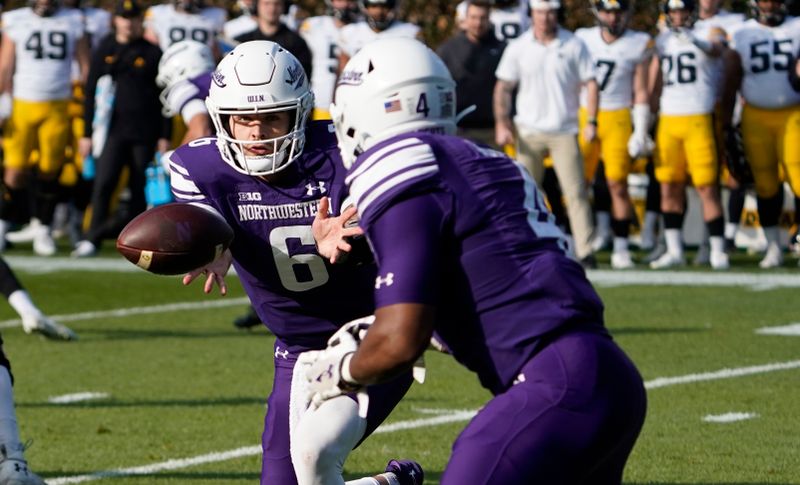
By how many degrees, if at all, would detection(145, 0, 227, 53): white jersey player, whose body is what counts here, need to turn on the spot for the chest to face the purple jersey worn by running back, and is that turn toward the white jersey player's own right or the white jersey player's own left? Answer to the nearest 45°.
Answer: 0° — they already face them

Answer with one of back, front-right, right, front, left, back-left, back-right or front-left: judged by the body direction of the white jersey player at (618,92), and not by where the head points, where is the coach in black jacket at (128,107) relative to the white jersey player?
front-right

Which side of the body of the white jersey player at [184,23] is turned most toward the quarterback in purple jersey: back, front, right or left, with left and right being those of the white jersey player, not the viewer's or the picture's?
front

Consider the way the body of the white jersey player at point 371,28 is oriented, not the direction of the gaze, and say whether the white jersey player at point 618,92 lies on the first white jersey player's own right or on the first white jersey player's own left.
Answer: on the first white jersey player's own left

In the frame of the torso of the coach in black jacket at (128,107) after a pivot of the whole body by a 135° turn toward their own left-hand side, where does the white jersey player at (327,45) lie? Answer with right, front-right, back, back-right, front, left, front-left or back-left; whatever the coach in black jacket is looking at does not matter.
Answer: front-right

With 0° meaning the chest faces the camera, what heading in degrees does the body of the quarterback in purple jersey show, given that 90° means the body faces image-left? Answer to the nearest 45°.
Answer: approximately 0°

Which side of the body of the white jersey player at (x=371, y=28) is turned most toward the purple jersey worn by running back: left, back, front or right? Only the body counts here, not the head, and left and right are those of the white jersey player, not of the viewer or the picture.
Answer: front

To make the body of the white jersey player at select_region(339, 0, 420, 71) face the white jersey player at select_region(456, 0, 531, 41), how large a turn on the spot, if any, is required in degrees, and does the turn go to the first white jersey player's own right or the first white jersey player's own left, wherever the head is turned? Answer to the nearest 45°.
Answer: approximately 90° to the first white jersey player's own left

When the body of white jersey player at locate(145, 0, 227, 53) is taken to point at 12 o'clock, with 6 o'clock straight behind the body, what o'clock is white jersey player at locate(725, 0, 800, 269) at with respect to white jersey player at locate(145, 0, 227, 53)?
white jersey player at locate(725, 0, 800, 269) is roughly at 10 o'clock from white jersey player at locate(145, 0, 227, 53).
